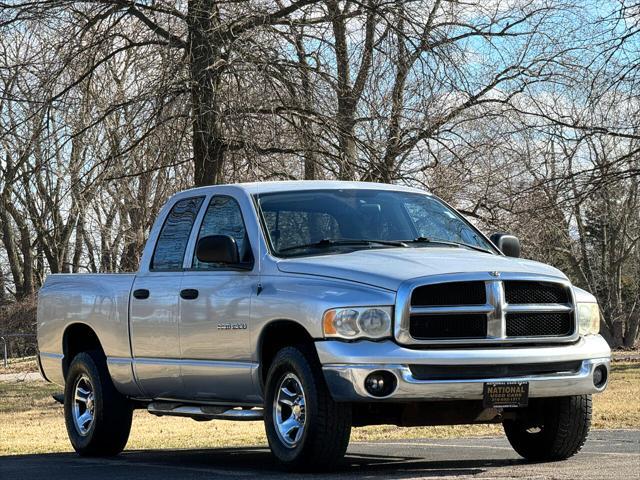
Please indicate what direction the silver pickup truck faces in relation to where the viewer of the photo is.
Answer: facing the viewer and to the right of the viewer
